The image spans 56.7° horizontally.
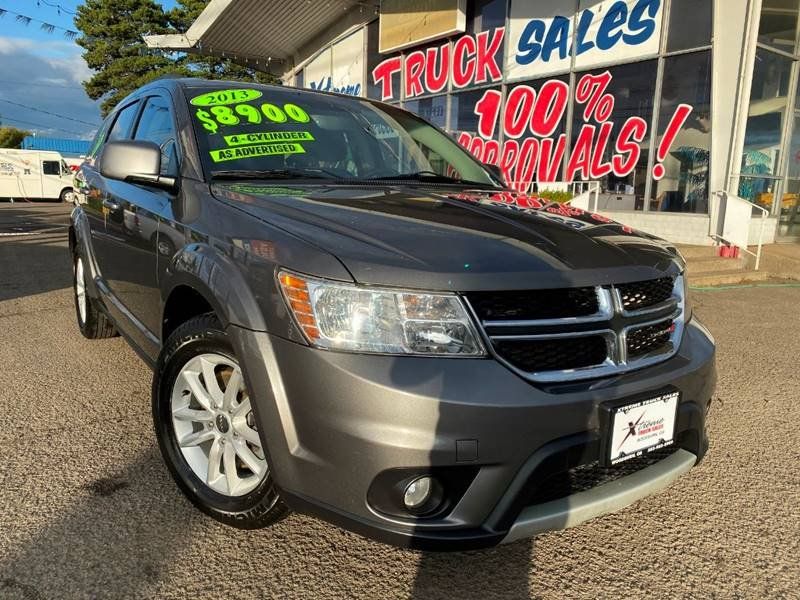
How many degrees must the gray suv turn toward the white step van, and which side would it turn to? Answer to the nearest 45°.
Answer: approximately 180°

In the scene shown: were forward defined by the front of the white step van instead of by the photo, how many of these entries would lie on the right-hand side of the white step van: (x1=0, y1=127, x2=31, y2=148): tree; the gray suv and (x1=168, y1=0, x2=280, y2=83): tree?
1

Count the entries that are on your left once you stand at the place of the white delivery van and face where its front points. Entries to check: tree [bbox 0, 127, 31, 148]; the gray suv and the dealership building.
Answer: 1

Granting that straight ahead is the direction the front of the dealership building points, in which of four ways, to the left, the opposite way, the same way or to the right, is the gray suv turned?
to the left

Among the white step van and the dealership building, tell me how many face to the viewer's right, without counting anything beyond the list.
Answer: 1

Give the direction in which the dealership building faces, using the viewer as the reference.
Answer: facing the viewer and to the left of the viewer

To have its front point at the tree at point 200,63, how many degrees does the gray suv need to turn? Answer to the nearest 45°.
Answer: approximately 135° to its left

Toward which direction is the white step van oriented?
to the viewer's right

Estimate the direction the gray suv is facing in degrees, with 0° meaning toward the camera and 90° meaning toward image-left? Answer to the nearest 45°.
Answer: approximately 315°

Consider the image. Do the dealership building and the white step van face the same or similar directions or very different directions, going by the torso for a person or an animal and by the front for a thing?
very different directions

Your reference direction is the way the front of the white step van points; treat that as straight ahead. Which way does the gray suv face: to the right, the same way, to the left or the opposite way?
to the right

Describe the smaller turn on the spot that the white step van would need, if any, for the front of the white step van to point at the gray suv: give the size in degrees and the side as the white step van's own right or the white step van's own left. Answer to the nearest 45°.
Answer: approximately 90° to the white step van's own right
